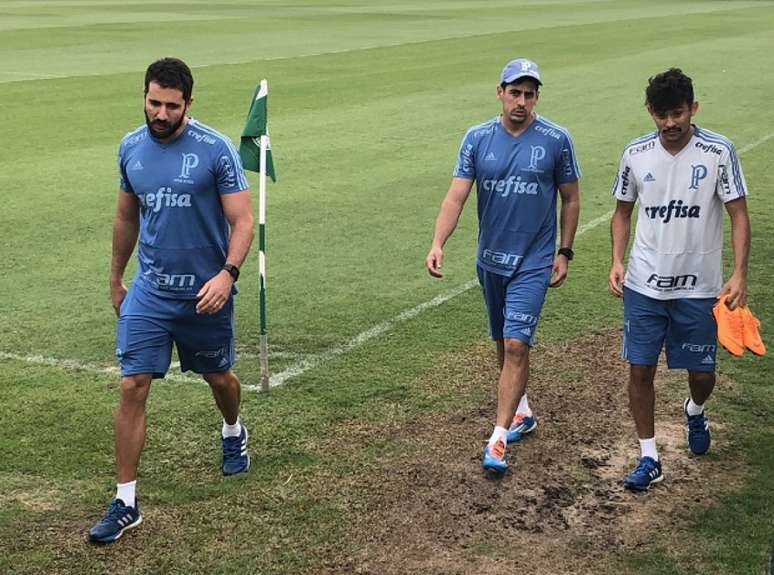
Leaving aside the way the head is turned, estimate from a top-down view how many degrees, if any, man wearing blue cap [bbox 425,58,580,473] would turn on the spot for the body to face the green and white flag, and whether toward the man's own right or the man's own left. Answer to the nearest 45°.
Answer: approximately 135° to the man's own right

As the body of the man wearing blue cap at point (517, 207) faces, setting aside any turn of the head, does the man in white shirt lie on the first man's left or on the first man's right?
on the first man's left

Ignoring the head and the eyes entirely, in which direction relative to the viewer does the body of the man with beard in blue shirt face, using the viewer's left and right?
facing the viewer and to the left of the viewer

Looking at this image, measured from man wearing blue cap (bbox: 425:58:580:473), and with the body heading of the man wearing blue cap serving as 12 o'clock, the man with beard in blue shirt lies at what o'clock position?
The man with beard in blue shirt is roughly at 2 o'clock from the man wearing blue cap.

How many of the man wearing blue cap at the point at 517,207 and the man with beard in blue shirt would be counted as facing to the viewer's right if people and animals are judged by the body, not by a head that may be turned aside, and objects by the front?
0

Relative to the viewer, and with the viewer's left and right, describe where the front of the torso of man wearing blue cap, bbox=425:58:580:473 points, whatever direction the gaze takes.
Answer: facing the viewer

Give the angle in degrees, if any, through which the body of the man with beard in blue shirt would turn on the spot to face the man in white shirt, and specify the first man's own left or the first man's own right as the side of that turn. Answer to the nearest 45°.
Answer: approximately 135° to the first man's own left
